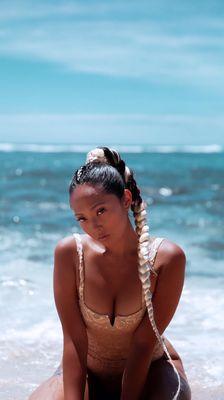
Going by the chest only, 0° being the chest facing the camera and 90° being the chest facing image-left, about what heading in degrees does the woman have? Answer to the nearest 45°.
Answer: approximately 0°
